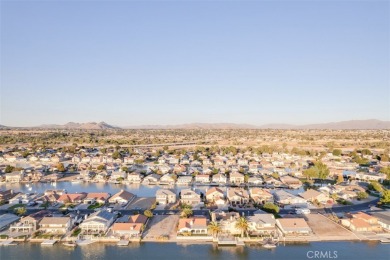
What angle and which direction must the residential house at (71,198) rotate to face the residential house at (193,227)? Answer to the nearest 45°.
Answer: approximately 45° to its left

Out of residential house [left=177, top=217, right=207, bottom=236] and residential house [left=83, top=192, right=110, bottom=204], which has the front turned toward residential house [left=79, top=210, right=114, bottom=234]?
residential house [left=83, top=192, right=110, bottom=204]

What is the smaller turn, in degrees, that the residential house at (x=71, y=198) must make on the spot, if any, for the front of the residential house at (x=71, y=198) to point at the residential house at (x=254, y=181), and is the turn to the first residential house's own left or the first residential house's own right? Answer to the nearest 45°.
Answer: approximately 90° to the first residential house's own left
